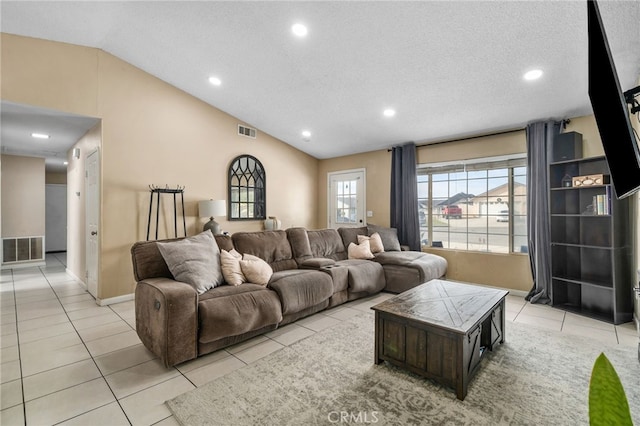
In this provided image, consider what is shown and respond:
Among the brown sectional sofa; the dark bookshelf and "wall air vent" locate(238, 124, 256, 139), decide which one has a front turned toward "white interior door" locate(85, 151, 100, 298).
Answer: the dark bookshelf

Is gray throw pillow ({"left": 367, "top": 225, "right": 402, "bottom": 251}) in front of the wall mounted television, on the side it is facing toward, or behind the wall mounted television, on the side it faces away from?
in front

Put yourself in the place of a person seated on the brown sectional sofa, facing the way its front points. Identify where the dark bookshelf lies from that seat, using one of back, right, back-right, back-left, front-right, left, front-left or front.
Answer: front-left

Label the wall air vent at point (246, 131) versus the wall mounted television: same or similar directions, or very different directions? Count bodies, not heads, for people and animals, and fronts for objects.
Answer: very different directions

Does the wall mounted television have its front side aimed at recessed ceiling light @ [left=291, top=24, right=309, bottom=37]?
yes

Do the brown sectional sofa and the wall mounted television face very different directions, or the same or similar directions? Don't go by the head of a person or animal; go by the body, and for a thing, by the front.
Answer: very different directions

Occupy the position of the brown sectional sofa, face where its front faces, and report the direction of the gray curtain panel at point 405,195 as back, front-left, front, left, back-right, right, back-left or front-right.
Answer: left

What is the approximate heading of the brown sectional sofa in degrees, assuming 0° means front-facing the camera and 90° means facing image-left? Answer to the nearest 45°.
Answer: approximately 315°

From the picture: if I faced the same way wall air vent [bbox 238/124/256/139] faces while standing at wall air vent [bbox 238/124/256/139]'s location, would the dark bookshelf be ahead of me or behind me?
ahead

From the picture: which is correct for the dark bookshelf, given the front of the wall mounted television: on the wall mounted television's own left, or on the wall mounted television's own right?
on the wall mounted television's own right

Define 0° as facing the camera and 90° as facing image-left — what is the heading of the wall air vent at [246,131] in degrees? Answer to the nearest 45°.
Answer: approximately 315°

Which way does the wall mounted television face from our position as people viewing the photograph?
facing to the left of the viewer

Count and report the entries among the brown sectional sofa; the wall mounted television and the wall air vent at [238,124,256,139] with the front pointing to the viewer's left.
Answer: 1
